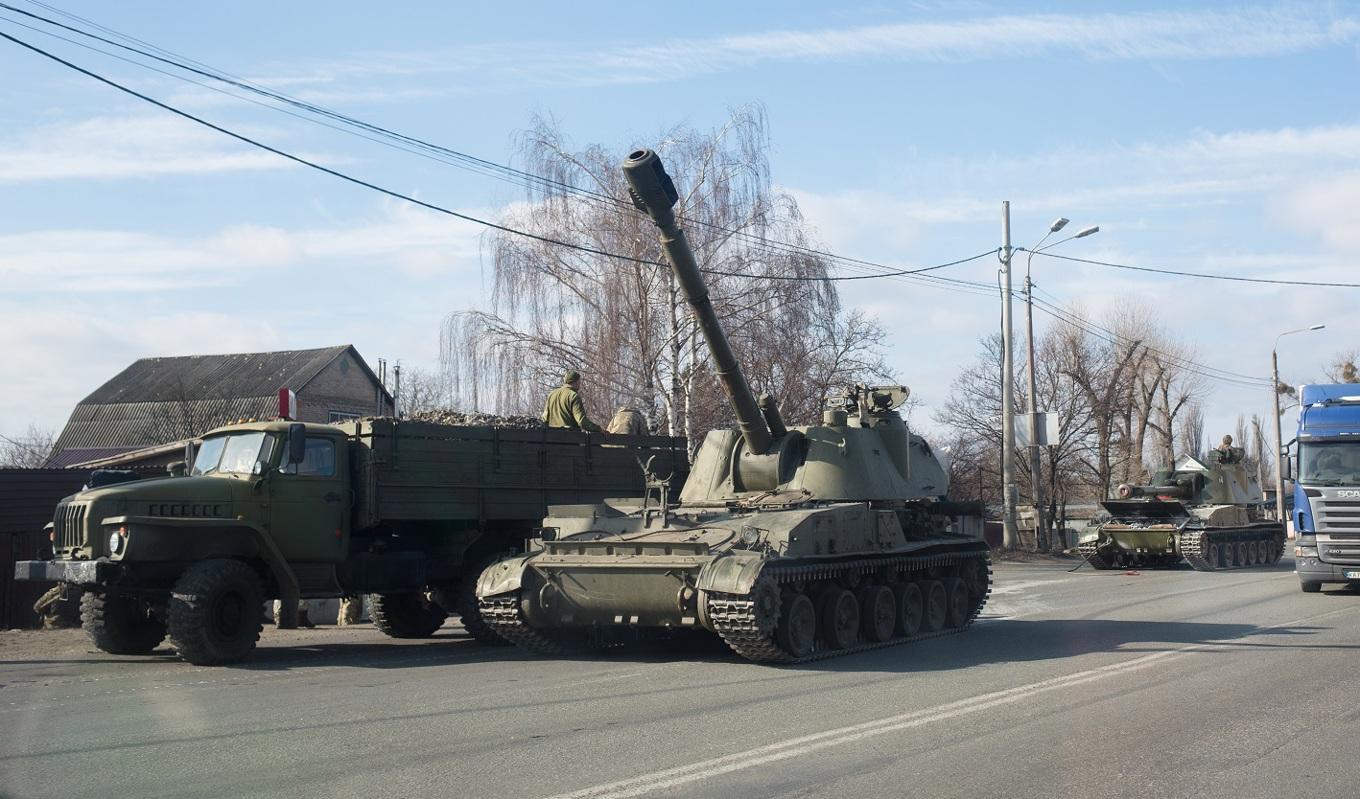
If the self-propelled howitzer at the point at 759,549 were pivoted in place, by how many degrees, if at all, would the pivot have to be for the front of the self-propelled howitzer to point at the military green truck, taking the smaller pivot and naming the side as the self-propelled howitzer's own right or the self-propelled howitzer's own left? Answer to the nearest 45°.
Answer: approximately 45° to the self-propelled howitzer's own right

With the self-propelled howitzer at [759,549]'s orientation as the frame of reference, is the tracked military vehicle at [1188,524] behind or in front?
behind

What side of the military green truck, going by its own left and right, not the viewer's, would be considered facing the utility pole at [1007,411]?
back

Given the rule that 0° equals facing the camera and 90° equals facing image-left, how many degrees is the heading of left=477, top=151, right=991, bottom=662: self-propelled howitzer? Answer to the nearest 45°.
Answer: approximately 45°

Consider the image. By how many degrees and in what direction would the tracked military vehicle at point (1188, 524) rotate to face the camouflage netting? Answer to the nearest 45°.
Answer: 0° — it already faces it

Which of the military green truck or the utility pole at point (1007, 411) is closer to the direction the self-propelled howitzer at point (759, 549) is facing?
the military green truck

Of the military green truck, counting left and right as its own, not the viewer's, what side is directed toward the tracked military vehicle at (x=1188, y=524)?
back
